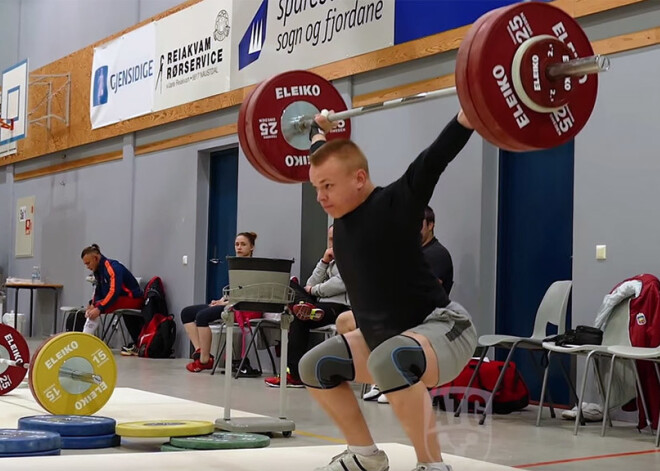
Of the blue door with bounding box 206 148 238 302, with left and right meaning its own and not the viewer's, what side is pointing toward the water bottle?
right

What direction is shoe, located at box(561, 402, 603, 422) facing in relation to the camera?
to the viewer's left

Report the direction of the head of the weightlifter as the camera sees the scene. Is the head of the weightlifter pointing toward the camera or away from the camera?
toward the camera

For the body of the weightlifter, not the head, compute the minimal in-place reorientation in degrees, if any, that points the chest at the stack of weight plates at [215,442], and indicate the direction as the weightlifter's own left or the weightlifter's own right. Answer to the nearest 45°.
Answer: approximately 90° to the weightlifter's own right

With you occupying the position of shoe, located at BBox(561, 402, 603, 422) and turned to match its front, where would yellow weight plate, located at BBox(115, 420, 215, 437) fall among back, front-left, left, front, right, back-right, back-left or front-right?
front-left

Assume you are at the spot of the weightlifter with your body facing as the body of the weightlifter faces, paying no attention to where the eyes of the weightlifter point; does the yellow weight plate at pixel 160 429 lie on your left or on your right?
on your right

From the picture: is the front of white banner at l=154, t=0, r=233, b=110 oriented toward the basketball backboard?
no

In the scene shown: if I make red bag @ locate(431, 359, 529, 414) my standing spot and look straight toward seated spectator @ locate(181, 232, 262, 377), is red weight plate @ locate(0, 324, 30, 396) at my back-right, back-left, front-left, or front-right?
front-left

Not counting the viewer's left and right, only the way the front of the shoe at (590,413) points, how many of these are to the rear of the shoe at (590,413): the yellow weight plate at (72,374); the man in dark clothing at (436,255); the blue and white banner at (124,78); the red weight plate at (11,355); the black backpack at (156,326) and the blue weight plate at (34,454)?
0

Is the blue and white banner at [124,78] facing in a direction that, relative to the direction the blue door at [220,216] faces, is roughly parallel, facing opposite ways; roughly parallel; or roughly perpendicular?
roughly parallel

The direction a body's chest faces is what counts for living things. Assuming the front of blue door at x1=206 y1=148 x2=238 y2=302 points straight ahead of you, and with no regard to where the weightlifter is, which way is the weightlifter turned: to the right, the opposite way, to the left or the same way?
the same way

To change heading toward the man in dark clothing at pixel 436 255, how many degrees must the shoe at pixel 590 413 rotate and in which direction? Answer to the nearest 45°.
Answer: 0° — it already faces them

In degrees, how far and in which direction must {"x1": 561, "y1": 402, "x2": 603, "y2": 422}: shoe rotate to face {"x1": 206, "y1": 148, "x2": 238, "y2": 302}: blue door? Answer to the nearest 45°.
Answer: approximately 45° to its right
